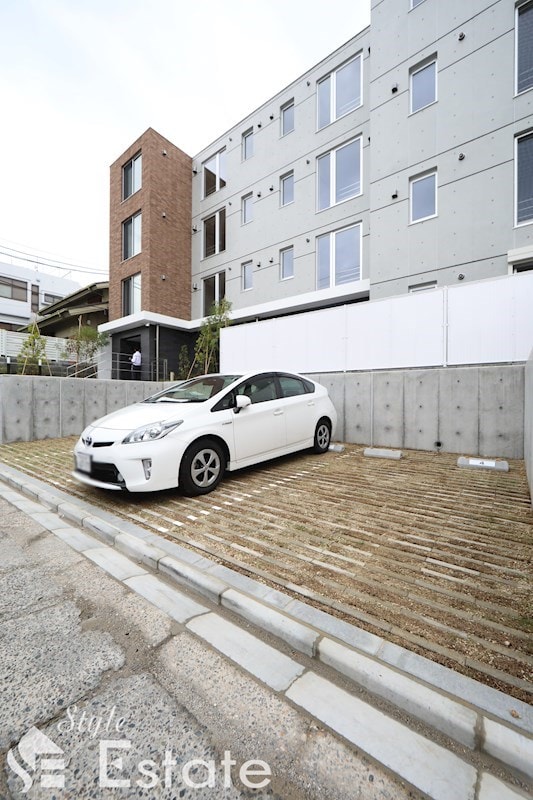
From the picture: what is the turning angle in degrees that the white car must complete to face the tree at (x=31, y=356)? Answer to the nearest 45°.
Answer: approximately 90° to its right

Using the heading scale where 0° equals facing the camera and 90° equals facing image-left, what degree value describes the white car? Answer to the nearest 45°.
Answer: approximately 45°

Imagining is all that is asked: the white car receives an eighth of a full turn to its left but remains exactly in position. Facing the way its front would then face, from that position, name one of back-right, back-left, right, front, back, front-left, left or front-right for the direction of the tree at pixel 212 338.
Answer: back

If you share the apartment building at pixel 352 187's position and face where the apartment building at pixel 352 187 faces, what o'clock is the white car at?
The white car is roughly at 11 o'clock from the apartment building.

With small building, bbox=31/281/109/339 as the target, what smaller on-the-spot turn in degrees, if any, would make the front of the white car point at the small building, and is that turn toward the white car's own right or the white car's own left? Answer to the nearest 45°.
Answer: approximately 135° to the white car's own right

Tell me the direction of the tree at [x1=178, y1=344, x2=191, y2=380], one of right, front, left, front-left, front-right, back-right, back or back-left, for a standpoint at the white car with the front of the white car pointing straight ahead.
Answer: back-right

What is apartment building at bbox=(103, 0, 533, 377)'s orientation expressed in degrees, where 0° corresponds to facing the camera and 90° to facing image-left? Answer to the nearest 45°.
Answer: approximately 45°

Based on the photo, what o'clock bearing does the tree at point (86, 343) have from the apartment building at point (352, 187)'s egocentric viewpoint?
The tree is roughly at 2 o'clock from the apartment building.

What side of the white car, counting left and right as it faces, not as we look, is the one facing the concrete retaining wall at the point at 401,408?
back

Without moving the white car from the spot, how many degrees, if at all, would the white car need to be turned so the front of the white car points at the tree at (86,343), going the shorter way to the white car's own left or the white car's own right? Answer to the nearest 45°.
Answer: approximately 135° to the white car's own right

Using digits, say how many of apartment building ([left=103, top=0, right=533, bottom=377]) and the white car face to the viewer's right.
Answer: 0
